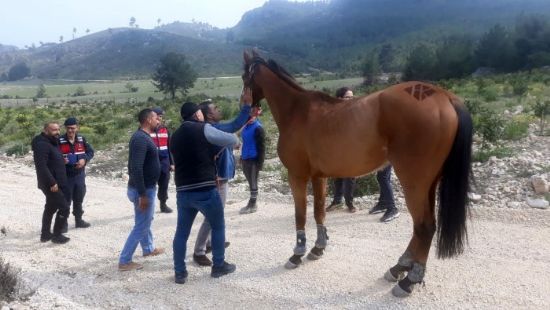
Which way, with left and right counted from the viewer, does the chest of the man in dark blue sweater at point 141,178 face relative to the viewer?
facing to the right of the viewer

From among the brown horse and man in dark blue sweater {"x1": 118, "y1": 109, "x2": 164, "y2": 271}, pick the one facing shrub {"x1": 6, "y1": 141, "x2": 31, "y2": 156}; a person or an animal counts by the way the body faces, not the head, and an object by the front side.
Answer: the brown horse

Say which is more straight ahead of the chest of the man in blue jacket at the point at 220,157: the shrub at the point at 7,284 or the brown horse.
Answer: the brown horse

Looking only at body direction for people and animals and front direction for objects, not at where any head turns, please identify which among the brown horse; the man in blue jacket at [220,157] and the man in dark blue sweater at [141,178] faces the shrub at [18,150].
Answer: the brown horse

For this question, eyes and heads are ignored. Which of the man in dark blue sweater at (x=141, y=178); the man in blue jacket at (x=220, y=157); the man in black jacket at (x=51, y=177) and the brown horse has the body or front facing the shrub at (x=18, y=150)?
the brown horse

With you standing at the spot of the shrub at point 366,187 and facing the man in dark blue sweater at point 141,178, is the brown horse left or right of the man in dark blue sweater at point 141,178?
left

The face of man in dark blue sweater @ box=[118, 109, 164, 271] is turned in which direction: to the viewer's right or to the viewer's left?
to the viewer's right

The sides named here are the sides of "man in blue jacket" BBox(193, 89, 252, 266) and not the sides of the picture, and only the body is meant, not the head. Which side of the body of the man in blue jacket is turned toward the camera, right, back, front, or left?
right

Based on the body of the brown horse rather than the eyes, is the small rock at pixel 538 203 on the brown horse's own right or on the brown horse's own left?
on the brown horse's own right

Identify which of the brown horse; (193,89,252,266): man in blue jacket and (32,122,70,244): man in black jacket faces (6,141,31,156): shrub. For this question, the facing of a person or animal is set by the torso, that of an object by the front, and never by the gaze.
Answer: the brown horse

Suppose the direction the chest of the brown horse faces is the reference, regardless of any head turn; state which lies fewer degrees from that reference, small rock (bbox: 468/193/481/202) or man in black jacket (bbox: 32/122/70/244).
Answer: the man in black jacket
